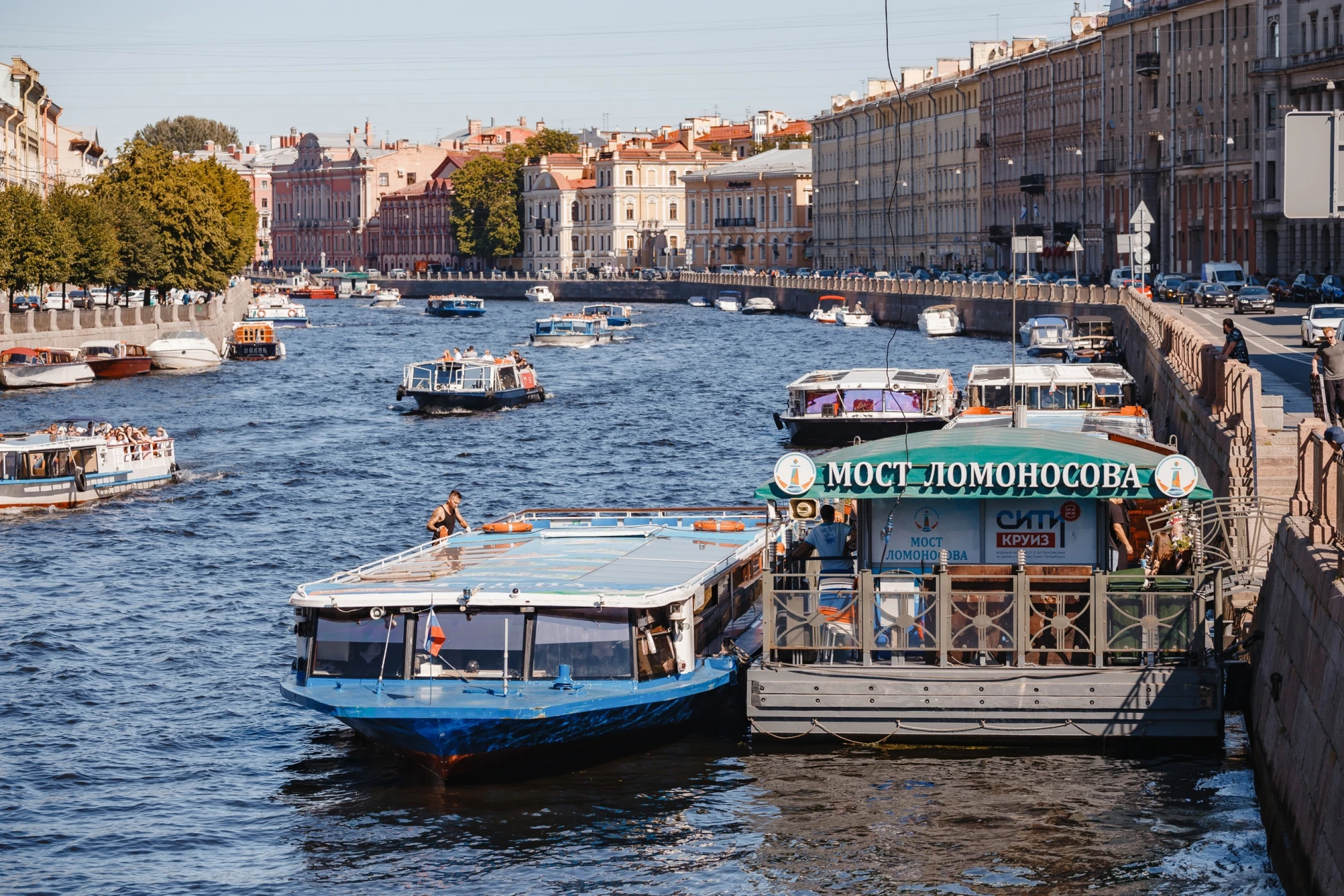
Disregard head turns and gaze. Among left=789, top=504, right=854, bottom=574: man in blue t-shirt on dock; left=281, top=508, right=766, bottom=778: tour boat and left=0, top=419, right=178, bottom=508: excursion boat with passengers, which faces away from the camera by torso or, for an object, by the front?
the man in blue t-shirt on dock

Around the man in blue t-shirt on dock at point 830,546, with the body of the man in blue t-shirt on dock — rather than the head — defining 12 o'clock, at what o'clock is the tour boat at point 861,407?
The tour boat is roughly at 12 o'clock from the man in blue t-shirt on dock.

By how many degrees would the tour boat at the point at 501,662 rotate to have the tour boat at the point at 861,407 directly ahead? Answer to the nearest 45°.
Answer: approximately 135° to its right

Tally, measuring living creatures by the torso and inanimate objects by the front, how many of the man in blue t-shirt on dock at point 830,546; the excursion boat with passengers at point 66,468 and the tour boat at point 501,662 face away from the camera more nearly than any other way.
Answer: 1

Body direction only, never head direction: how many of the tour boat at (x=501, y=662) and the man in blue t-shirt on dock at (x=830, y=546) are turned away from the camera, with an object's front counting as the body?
1

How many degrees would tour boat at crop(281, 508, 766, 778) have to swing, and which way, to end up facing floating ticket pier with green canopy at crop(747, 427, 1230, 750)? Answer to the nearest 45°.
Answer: approximately 135° to its left

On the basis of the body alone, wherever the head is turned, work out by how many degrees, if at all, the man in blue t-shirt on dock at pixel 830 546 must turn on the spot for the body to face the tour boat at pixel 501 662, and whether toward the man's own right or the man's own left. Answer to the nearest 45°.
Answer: approximately 135° to the man's own left

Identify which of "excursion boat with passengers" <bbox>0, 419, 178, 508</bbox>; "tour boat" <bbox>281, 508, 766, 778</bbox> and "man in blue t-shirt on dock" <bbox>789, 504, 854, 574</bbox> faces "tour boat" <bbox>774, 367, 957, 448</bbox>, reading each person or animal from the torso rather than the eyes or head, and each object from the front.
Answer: the man in blue t-shirt on dock

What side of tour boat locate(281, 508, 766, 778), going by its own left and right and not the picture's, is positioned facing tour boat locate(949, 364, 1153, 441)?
back

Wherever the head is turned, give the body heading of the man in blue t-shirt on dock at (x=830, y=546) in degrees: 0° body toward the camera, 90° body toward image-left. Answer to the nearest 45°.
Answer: approximately 180°

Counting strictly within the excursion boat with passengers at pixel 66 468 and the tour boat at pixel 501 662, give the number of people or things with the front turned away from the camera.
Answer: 0

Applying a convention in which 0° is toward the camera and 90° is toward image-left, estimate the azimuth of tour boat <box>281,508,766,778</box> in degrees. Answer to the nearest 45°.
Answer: approximately 45°
